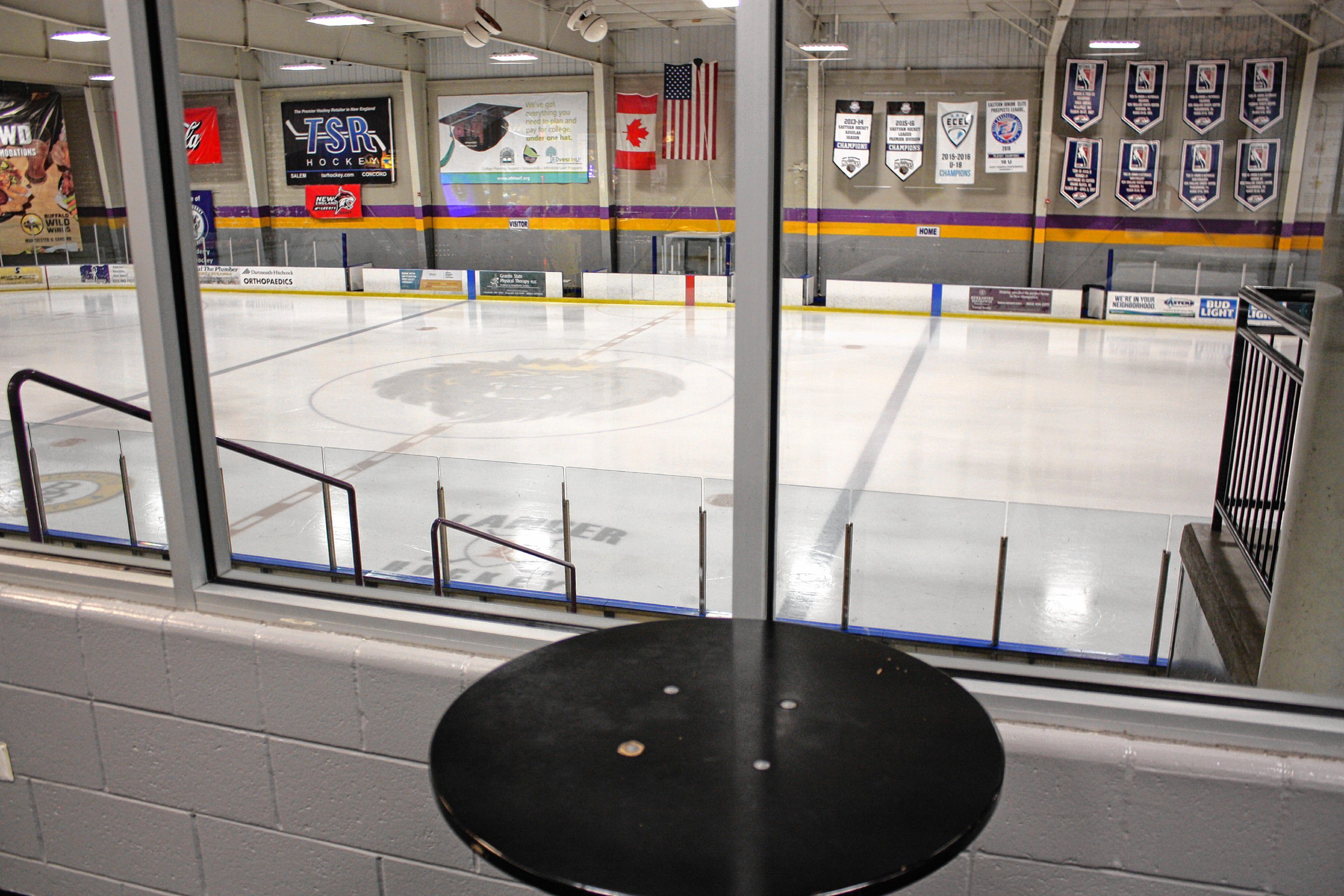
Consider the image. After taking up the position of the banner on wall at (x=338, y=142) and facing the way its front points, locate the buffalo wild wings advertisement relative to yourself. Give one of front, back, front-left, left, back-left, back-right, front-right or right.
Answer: right

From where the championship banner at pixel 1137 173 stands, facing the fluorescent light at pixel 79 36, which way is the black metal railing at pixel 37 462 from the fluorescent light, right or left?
left

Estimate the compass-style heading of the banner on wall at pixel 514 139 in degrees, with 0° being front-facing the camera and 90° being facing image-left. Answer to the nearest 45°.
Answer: approximately 0°

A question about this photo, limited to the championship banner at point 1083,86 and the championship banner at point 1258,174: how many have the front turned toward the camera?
2

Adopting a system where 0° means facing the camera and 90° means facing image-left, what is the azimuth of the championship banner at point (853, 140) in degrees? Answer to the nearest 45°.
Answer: approximately 0°

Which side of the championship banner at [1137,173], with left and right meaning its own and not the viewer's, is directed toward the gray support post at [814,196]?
right

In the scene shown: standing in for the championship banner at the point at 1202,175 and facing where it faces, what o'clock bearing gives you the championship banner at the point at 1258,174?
the championship banner at the point at 1258,174 is roughly at 9 o'clock from the championship banner at the point at 1202,175.

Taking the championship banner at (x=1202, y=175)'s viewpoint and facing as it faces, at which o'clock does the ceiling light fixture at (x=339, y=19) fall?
The ceiling light fixture is roughly at 2 o'clock from the championship banner.

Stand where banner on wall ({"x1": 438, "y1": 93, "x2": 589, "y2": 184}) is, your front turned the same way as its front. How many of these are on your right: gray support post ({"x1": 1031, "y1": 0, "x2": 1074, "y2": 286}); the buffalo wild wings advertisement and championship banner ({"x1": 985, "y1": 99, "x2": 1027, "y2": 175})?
1

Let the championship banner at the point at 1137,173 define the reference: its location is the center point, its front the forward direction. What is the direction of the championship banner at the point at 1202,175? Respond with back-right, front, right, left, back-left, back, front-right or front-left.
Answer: left

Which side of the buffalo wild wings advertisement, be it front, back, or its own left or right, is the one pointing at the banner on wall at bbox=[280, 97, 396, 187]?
left

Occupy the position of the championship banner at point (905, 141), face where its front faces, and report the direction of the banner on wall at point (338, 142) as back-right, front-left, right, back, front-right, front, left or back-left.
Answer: right
